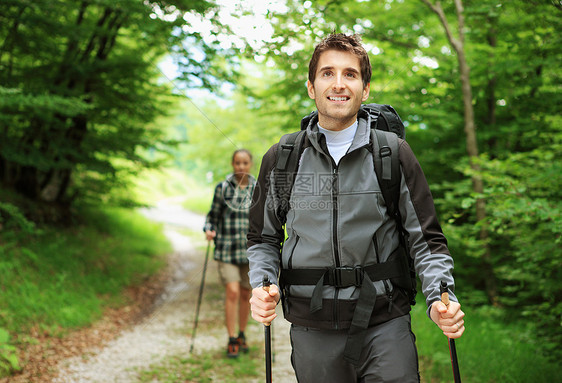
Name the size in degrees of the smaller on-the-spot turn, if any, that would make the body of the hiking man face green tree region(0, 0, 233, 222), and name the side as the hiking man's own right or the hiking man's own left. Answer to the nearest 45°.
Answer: approximately 135° to the hiking man's own right

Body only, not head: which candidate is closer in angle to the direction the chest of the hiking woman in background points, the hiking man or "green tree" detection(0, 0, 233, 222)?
the hiking man

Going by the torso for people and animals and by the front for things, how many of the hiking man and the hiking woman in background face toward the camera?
2

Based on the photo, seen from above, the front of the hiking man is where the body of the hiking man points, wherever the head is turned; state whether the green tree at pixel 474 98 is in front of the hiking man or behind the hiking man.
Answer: behind

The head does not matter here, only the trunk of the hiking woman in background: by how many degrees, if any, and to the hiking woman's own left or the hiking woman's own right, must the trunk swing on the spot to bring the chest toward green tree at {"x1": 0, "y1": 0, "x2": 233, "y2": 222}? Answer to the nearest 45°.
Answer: approximately 135° to the hiking woman's own right
